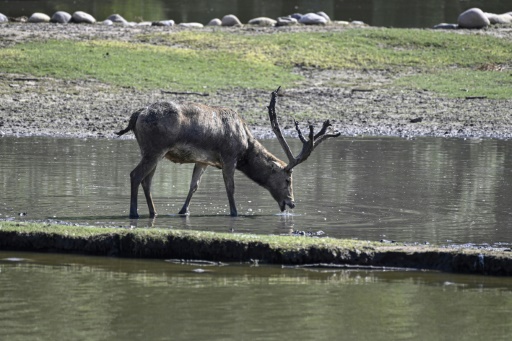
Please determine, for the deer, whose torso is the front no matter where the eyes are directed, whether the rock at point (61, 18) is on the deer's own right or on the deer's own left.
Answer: on the deer's own left

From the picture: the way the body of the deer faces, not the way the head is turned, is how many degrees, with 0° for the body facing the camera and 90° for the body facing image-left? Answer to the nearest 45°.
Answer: approximately 270°

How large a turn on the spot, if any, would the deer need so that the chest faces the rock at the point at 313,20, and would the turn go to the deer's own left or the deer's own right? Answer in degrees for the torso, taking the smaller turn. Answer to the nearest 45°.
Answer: approximately 90° to the deer's own left
